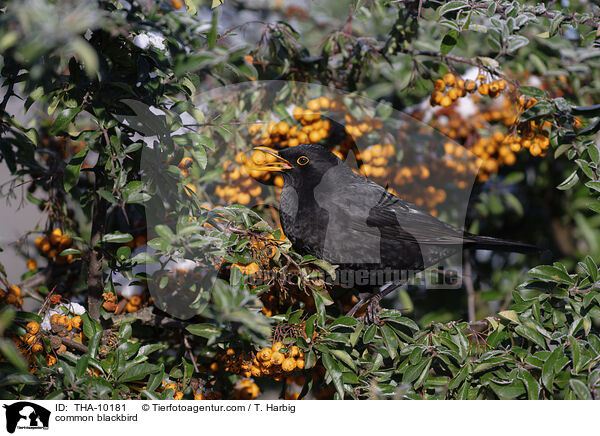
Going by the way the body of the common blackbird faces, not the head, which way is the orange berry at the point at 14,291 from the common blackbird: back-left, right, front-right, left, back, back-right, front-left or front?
front-left

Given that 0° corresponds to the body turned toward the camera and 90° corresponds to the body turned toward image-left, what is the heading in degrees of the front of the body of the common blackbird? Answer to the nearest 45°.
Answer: approximately 90°
